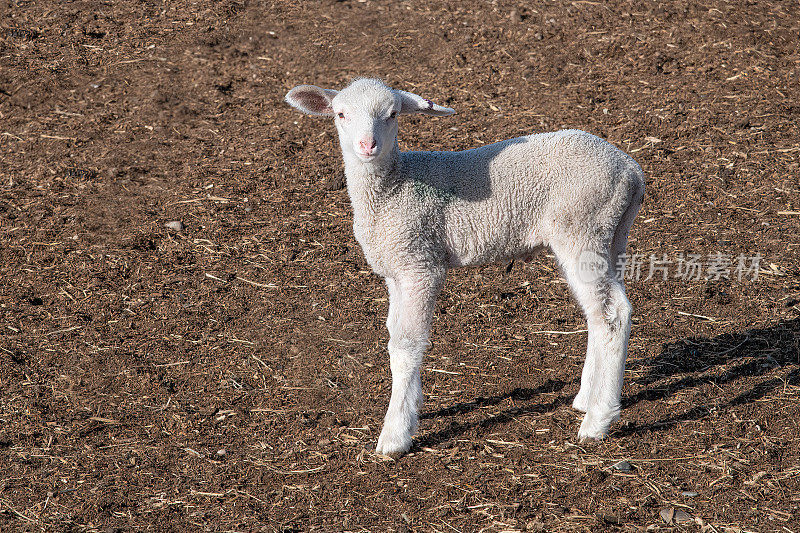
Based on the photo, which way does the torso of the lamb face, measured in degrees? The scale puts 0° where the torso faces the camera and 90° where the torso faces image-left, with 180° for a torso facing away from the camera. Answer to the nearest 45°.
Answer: approximately 90°

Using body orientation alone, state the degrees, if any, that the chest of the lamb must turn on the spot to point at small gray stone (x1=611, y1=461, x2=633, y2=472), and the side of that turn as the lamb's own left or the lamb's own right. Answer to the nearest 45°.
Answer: approximately 135° to the lamb's own left

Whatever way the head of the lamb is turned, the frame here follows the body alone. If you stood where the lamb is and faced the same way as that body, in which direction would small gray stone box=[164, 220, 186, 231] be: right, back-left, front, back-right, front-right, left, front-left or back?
front-right

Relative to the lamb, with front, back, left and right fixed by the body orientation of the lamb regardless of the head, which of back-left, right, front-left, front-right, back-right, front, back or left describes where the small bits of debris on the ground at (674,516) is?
back-left

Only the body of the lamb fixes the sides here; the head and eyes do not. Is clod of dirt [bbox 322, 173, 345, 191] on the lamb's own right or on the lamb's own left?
on the lamb's own right
